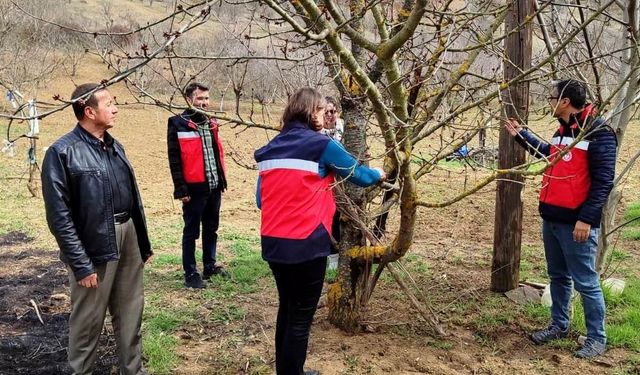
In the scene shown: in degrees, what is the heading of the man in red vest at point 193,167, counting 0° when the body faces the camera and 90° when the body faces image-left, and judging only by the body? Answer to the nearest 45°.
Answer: approximately 315°

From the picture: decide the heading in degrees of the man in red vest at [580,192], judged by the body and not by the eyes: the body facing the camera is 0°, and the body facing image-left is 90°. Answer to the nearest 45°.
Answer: approximately 45°

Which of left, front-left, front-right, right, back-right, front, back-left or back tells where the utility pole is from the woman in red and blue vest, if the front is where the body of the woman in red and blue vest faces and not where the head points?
front

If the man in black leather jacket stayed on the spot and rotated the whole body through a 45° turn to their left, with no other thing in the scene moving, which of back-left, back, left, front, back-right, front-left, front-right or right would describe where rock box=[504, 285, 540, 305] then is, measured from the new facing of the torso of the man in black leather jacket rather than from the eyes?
front

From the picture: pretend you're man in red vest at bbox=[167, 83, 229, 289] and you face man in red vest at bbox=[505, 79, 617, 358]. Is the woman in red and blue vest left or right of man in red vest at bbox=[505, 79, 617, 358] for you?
right

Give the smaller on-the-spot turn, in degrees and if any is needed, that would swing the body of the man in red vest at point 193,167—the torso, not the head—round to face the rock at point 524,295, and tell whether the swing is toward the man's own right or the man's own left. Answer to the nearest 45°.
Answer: approximately 45° to the man's own left

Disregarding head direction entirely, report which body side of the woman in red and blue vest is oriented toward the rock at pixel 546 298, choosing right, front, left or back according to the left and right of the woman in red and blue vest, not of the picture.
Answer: front

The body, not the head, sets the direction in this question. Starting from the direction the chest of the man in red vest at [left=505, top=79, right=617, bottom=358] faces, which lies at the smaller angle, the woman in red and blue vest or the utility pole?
the woman in red and blue vest

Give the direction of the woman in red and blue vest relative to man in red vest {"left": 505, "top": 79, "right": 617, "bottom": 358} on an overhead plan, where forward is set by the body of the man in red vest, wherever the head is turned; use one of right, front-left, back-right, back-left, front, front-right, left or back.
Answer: front

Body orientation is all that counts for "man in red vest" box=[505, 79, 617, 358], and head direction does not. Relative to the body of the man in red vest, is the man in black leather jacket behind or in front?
in front

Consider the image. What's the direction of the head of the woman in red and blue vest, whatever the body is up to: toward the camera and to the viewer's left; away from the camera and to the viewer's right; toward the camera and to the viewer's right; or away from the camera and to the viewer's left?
away from the camera and to the viewer's right

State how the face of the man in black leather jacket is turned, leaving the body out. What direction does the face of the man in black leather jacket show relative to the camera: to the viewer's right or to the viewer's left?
to the viewer's right

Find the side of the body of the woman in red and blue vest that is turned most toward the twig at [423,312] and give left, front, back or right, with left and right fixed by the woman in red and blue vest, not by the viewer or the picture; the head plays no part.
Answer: front
